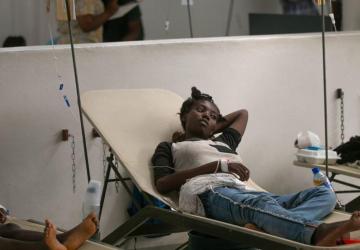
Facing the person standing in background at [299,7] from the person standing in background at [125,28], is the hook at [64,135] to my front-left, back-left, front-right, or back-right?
back-right

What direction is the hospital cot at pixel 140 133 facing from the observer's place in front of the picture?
facing the viewer and to the right of the viewer

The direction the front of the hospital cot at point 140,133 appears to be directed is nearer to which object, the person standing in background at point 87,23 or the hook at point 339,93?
the hook

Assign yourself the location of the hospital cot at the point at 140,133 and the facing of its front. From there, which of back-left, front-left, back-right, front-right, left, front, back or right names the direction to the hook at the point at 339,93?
left

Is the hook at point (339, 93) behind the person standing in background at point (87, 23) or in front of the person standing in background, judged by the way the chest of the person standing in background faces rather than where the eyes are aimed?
in front

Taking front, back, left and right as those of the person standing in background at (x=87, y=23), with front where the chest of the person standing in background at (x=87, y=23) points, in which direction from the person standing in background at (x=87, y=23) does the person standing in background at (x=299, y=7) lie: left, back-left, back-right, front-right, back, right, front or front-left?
front-left

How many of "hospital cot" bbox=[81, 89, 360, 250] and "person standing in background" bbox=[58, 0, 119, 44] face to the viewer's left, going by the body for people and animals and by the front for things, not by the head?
0

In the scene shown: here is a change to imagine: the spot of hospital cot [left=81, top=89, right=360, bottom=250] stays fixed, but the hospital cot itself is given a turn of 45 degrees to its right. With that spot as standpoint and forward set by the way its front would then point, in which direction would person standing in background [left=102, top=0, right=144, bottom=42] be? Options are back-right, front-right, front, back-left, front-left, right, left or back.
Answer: back
